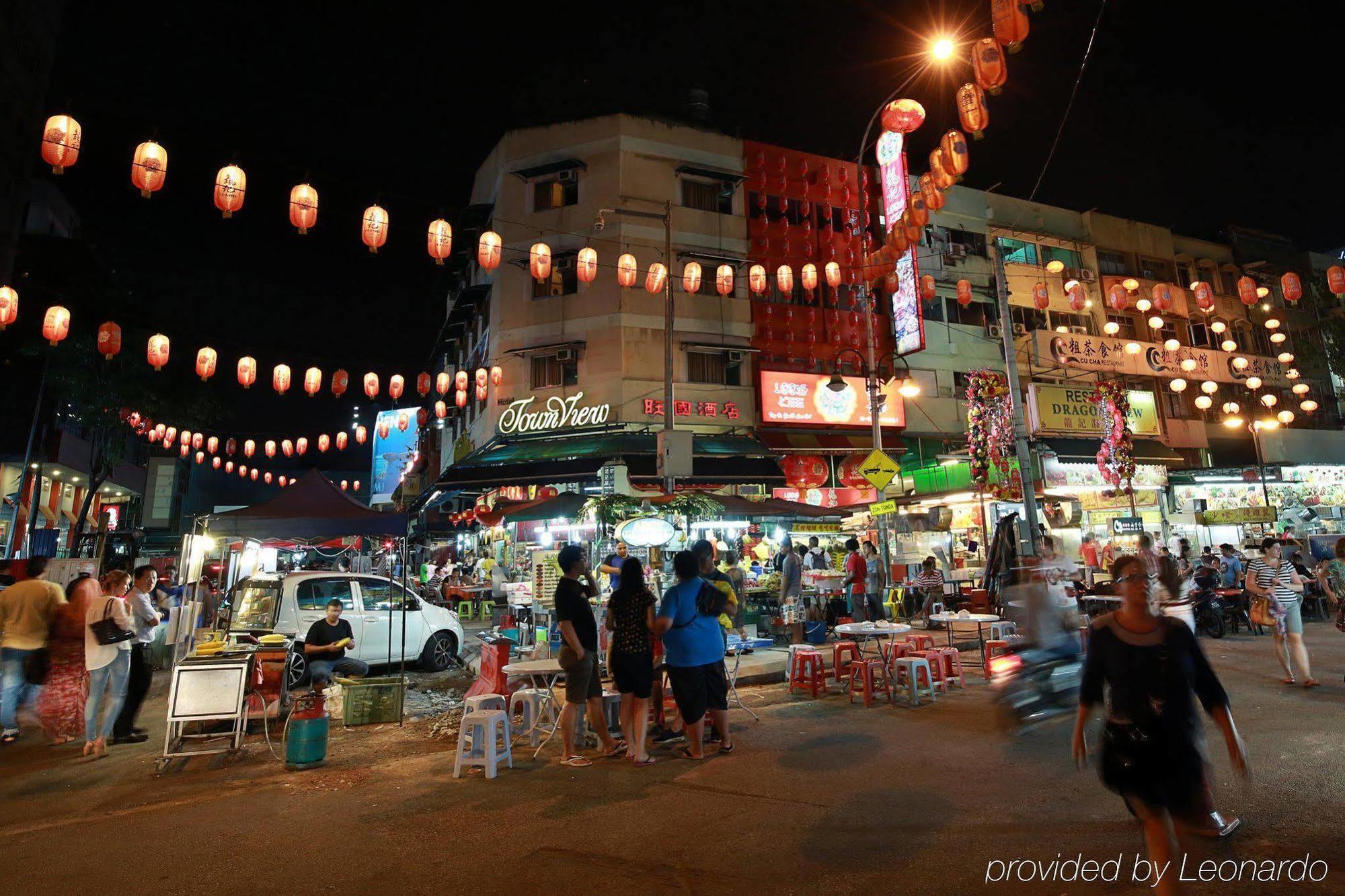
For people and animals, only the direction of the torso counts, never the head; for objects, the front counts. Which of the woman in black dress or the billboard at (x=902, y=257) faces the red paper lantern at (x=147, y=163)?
the billboard

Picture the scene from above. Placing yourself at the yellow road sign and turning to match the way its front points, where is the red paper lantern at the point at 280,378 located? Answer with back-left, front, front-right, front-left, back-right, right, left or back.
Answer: right

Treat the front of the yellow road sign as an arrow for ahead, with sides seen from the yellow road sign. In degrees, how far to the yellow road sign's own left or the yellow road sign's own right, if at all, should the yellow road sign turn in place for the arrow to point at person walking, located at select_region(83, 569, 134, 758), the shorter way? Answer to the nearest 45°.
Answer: approximately 45° to the yellow road sign's own right

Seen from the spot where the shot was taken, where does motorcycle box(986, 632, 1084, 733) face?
facing away from the viewer and to the right of the viewer

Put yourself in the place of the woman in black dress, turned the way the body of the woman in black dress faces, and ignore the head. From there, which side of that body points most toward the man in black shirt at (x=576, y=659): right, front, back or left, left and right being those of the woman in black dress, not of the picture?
right

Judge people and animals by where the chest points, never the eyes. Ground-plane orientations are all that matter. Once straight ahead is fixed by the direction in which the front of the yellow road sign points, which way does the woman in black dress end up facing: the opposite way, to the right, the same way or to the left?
the same way

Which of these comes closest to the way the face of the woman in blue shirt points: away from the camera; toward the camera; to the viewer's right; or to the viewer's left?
away from the camera

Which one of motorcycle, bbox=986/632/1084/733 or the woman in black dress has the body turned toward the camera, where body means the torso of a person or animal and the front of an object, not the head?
the woman in black dress

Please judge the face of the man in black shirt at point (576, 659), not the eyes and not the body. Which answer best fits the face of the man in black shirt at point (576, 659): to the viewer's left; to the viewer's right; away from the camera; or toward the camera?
to the viewer's right

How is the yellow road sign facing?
toward the camera

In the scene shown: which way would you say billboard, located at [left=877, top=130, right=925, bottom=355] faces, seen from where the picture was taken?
facing the viewer and to the left of the viewer

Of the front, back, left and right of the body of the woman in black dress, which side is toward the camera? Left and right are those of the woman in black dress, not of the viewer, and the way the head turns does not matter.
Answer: front

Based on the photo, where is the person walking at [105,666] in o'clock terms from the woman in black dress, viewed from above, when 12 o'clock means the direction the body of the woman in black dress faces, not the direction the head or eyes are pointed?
The person walking is roughly at 3 o'clock from the woman in black dress.

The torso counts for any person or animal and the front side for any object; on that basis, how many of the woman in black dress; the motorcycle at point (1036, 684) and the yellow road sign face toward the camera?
2

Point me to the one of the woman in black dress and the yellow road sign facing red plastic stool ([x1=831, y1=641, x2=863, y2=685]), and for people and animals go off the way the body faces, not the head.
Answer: the yellow road sign

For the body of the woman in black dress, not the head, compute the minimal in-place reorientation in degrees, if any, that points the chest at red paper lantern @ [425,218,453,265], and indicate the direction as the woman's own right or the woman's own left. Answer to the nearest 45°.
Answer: approximately 135° to the woman's own right

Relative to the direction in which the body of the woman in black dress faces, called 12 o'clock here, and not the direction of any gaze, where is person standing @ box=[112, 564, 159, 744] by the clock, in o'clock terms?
The person standing is roughly at 3 o'clock from the woman in black dress.

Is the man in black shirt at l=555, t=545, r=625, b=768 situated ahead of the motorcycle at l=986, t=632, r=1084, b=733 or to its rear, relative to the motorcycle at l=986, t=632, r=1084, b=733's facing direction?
to the rear
